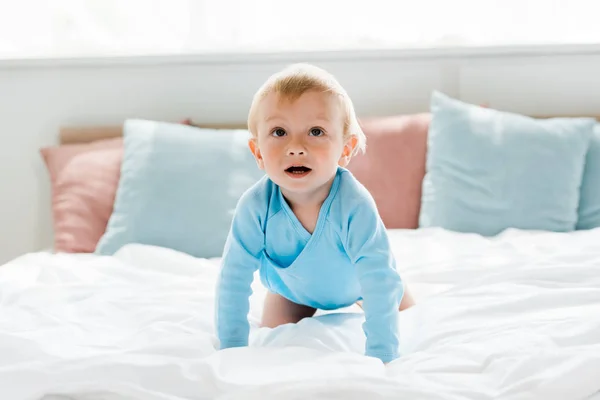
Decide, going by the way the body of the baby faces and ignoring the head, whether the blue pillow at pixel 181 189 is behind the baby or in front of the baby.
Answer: behind

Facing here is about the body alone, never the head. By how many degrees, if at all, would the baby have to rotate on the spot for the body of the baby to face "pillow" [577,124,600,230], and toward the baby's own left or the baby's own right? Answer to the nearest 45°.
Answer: approximately 135° to the baby's own left

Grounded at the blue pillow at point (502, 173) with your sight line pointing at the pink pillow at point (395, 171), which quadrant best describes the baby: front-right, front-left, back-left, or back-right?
front-left

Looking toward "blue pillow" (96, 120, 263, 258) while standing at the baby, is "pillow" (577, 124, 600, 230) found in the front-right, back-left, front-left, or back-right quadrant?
front-right

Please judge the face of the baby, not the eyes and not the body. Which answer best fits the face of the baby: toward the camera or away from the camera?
toward the camera

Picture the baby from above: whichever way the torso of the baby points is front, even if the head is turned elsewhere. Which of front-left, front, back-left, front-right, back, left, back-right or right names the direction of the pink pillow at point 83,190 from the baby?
back-right

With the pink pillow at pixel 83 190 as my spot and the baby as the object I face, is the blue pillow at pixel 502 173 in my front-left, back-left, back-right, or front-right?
front-left

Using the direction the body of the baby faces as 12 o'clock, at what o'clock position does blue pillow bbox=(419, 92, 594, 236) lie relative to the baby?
The blue pillow is roughly at 7 o'clock from the baby.

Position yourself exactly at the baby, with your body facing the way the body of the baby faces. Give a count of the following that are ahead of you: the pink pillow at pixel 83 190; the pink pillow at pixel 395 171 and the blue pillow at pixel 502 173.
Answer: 0

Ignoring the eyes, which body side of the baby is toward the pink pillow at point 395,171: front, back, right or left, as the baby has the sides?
back

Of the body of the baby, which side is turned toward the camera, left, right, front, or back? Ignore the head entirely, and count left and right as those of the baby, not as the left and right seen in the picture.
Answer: front
